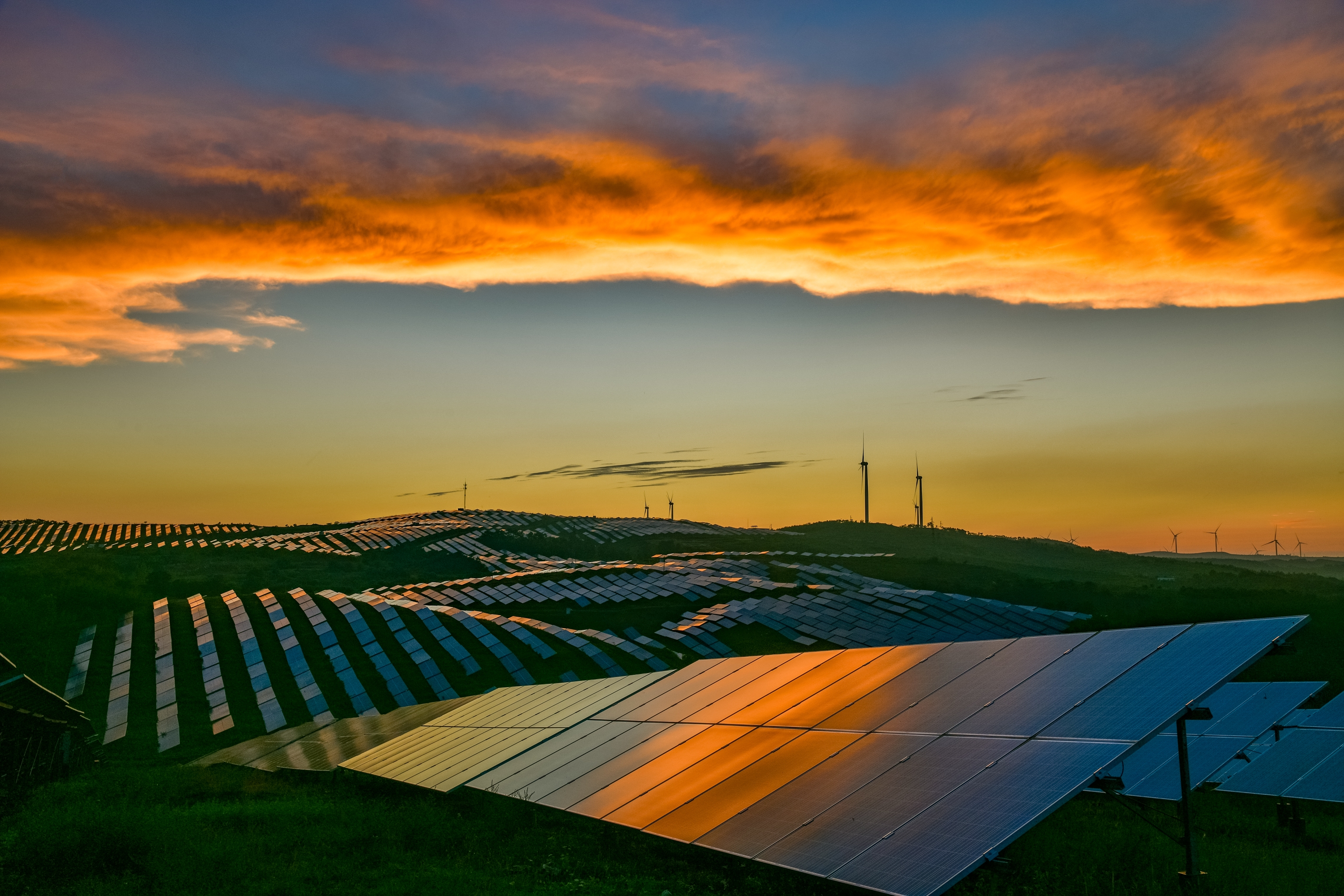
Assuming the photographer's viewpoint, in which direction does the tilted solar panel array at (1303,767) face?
facing the viewer and to the left of the viewer

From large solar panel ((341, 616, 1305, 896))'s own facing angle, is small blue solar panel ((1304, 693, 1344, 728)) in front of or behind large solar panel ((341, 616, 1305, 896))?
behind

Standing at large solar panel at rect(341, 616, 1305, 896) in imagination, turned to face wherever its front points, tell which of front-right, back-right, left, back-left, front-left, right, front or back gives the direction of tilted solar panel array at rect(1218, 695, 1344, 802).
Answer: back

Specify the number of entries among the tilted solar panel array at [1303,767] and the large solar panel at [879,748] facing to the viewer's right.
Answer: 0
